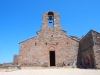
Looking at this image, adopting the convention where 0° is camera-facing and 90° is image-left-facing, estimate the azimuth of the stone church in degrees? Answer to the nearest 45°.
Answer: approximately 0°
